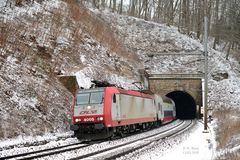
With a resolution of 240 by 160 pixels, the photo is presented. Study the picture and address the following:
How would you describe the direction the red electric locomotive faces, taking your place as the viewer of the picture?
facing the viewer and to the left of the viewer
